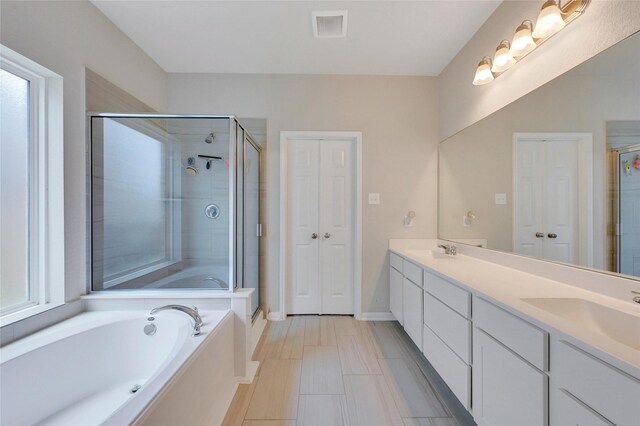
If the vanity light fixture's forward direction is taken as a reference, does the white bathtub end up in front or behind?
in front

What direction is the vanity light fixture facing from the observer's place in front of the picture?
facing the viewer and to the left of the viewer

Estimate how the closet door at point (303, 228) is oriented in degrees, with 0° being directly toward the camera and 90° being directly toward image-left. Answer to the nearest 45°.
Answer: approximately 0°

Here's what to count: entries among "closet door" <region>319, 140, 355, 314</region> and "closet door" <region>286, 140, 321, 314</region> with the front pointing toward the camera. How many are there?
2

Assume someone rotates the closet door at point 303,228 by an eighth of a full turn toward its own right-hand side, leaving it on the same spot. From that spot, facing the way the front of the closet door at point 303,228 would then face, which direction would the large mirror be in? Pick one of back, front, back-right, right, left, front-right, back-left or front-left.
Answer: left

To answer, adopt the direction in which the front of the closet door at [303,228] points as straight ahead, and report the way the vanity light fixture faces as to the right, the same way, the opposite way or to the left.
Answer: to the right

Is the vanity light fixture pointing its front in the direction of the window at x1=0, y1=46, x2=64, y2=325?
yes

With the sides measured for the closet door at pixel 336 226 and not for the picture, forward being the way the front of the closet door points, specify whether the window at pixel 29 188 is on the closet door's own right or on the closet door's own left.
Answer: on the closet door's own right

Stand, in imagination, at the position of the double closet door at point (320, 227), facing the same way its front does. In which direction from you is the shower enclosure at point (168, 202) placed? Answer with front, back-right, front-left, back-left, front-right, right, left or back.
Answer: front-right

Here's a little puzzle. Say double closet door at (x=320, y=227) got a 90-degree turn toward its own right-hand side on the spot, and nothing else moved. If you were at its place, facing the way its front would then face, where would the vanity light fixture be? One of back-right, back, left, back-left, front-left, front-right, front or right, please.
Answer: back-left
